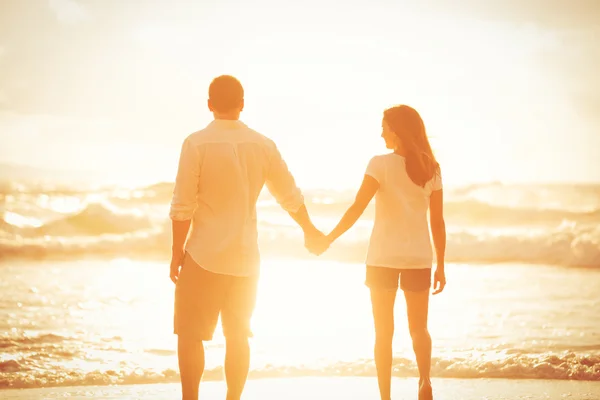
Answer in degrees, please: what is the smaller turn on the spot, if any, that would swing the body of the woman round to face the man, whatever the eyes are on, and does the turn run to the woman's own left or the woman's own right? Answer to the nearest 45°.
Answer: approximately 135° to the woman's own left

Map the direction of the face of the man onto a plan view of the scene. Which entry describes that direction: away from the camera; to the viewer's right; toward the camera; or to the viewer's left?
away from the camera

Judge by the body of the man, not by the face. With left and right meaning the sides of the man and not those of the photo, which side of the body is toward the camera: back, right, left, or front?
back

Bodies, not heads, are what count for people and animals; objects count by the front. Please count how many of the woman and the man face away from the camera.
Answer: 2

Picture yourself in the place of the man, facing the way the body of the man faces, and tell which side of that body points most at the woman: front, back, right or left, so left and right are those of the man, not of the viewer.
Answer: right

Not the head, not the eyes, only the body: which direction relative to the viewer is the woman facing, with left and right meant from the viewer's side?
facing away from the viewer
